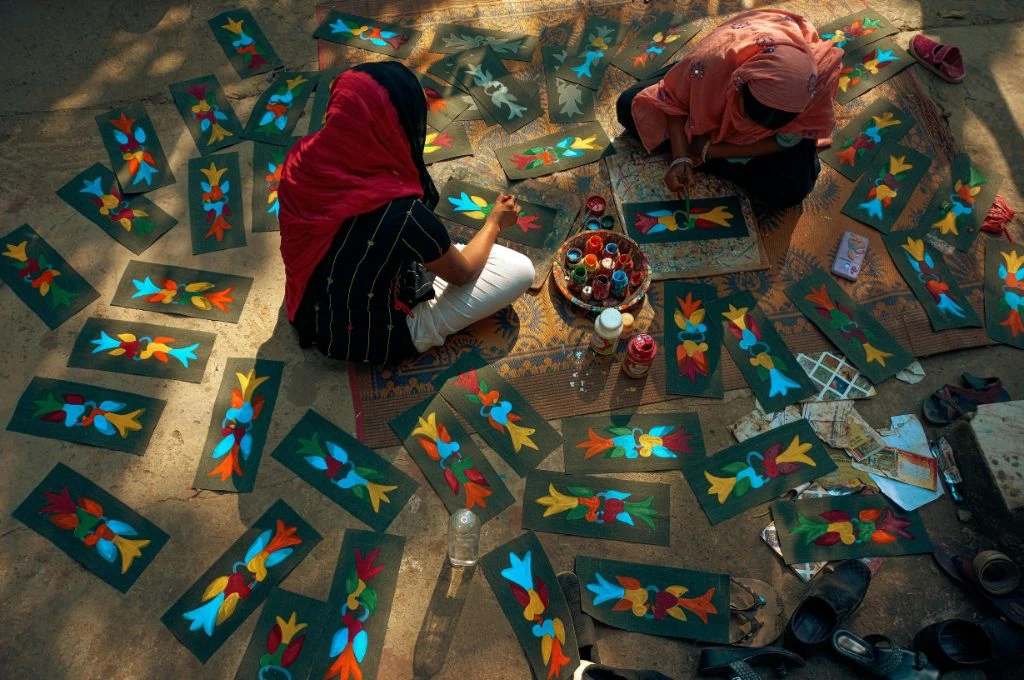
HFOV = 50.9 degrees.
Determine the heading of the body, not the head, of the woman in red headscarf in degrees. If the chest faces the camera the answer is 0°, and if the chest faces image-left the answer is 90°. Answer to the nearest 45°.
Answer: approximately 225°

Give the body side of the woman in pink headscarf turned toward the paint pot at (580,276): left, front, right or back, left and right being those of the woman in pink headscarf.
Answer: front

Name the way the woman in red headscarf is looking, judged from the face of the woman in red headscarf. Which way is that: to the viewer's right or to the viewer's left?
to the viewer's right

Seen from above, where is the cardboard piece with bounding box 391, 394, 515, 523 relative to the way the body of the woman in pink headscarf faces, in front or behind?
in front

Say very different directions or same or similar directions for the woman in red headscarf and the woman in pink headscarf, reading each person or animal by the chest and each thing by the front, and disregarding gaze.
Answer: very different directions

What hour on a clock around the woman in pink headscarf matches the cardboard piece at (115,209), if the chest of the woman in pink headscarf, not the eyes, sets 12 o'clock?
The cardboard piece is roughly at 1 o'clock from the woman in pink headscarf.

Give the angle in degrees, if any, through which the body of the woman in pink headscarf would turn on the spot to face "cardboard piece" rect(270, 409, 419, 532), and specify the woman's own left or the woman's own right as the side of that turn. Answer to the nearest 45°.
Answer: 0° — they already face it

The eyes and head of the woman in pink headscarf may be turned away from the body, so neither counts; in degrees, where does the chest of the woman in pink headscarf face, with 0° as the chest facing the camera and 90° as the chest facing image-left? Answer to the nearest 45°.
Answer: approximately 45°

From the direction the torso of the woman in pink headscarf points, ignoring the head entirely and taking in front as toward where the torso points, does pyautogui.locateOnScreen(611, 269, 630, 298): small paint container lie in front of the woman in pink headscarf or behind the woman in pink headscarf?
in front

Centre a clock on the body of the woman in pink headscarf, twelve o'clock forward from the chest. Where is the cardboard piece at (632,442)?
The cardboard piece is roughly at 11 o'clock from the woman in pink headscarf.
